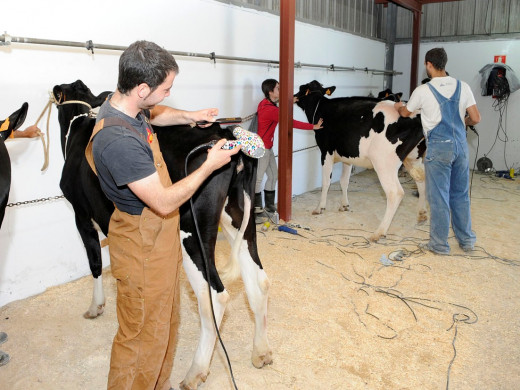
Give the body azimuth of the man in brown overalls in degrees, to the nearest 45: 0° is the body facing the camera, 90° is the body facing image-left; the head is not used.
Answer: approximately 270°

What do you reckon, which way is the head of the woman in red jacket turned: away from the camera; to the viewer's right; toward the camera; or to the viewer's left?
to the viewer's right

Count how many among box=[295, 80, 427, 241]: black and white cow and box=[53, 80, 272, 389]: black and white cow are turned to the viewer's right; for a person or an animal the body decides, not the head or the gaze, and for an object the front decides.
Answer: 0

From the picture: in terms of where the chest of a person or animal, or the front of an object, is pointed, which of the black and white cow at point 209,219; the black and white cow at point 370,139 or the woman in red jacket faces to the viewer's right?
the woman in red jacket

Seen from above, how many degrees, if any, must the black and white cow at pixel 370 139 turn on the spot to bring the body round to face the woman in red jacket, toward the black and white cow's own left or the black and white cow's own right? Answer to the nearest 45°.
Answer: approximately 45° to the black and white cow's own left

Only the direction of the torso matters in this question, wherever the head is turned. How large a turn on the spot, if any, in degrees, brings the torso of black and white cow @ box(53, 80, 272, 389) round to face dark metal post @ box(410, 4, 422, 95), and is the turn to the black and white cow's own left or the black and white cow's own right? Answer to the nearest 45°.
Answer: approximately 90° to the black and white cow's own right

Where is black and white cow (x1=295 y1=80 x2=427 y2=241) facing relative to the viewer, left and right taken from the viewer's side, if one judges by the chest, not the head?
facing away from the viewer and to the left of the viewer

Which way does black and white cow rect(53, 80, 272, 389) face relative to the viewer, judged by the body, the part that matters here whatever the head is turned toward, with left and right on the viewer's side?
facing away from the viewer and to the left of the viewer

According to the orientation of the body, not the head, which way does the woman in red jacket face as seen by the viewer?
to the viewer's right

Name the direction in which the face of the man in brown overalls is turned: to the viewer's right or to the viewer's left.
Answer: to the viewer's right

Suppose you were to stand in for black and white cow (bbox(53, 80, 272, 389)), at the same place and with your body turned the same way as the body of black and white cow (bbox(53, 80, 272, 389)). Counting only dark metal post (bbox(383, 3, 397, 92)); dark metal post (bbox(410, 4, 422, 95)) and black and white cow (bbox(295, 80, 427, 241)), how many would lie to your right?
3

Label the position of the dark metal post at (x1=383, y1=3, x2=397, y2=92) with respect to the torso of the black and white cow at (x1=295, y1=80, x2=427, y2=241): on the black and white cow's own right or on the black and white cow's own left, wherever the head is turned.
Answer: on the black and white cow's own right

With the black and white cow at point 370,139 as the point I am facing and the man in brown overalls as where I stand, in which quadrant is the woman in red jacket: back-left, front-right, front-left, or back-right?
front-left

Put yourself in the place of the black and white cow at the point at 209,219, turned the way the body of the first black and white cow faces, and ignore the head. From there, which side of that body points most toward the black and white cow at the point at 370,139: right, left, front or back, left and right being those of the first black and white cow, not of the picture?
right

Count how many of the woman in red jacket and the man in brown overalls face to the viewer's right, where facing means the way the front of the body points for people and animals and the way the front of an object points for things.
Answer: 2

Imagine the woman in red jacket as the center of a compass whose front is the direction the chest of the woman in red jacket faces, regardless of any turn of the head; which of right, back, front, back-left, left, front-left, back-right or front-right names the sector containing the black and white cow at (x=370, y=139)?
front
